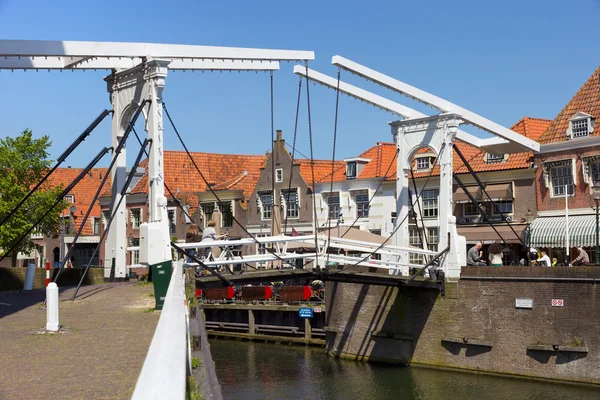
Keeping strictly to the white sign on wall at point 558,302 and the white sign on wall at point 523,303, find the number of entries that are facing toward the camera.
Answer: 2

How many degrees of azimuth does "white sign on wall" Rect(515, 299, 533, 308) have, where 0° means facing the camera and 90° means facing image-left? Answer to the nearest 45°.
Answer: approximately 0°

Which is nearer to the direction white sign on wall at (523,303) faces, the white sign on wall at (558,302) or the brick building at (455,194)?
the white sign on wall

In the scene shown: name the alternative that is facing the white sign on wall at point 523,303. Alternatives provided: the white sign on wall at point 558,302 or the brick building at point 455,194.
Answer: the brick building

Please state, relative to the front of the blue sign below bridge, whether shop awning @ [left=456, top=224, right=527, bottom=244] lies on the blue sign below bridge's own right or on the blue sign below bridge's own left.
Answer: on the blue sign below bridge's own left

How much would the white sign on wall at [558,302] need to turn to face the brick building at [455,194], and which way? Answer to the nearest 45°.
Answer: approximately 180°

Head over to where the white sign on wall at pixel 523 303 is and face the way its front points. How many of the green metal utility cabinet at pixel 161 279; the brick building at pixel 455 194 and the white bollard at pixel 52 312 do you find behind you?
1

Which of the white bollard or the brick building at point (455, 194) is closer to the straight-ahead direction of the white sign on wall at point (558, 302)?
the white bollard

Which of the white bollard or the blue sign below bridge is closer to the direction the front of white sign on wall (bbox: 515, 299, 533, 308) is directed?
the white bollard

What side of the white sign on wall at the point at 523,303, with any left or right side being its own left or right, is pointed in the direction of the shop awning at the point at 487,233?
back
